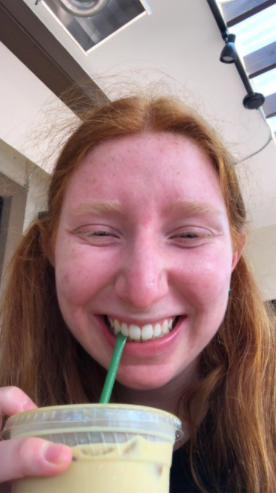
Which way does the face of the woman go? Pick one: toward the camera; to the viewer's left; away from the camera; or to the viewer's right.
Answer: toward the camera

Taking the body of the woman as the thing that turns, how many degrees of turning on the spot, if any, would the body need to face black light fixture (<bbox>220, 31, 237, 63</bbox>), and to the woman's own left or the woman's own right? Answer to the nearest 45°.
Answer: approximately 180°

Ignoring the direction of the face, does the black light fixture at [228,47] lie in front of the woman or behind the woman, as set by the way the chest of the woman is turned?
behind

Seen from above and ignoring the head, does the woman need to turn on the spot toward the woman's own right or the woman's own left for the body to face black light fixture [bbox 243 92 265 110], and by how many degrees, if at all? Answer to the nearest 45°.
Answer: approximately 180°

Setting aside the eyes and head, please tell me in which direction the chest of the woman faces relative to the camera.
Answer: toward the camera
